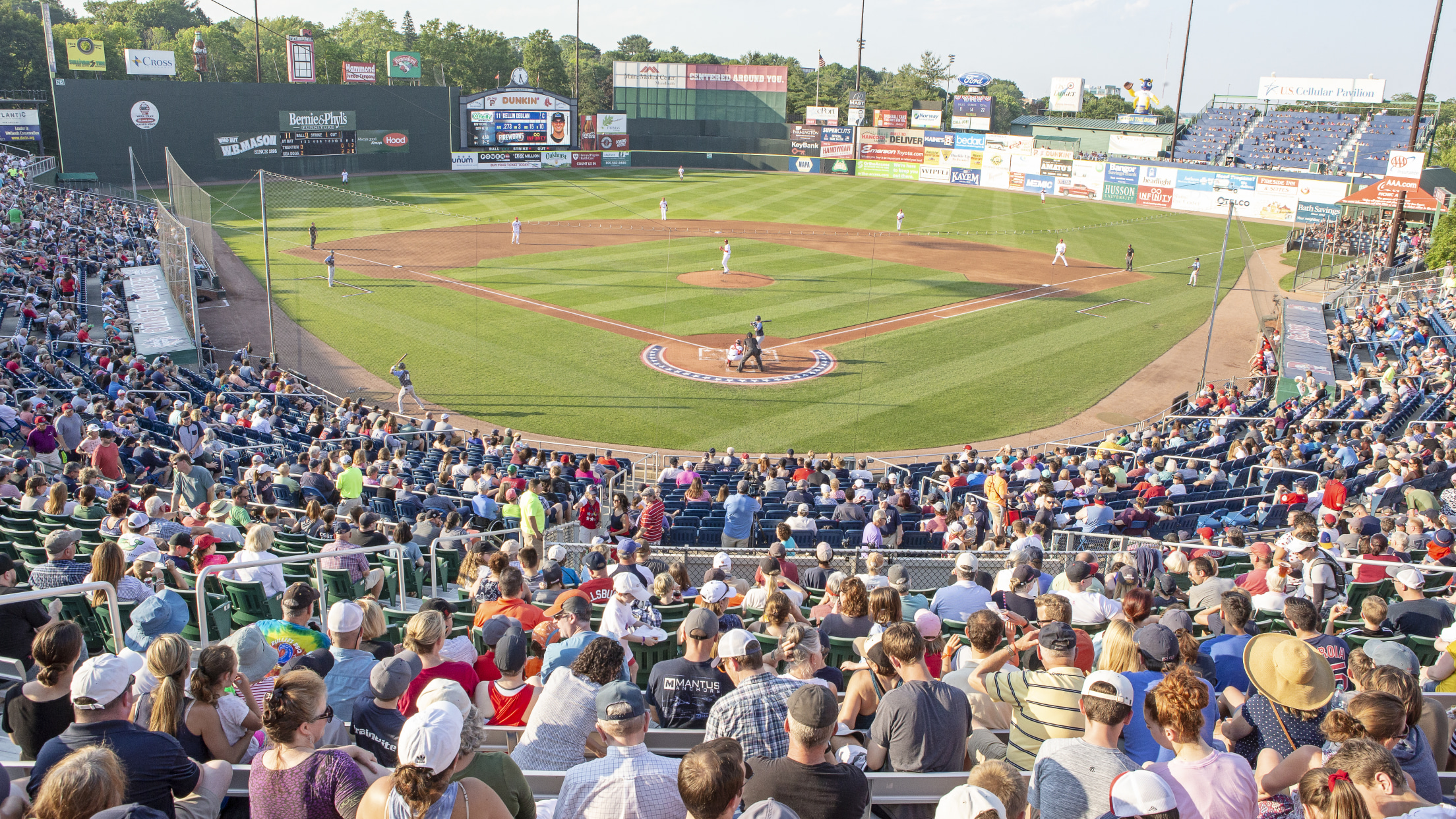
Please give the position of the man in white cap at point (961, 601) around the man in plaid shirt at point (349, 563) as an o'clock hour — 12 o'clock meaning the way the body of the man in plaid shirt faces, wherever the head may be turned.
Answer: The man in white cap is roughly at 3 o'clock from the man in plaid shirt.

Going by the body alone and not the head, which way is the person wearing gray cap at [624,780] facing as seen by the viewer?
away from the camera

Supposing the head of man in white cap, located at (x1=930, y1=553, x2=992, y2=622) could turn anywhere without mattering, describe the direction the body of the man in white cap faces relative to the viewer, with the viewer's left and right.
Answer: facing away from the viewer

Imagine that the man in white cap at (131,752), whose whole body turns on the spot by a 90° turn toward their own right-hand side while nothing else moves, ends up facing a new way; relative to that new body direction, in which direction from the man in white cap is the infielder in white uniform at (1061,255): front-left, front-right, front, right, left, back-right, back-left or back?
left

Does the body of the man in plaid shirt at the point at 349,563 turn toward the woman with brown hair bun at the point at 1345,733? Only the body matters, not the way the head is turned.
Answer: no

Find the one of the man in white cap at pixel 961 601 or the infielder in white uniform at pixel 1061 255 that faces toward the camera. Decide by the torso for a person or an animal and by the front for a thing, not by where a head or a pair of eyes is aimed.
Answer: the infielder in white uniform

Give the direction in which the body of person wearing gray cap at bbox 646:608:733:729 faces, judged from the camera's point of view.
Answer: away from the camera

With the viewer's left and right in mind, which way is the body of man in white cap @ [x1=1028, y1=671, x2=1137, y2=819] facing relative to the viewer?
facing away from the viewer

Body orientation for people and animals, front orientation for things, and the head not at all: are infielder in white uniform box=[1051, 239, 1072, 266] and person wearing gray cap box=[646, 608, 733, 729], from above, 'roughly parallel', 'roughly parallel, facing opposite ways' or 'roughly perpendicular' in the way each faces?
roughly parallel, facing opposite ways

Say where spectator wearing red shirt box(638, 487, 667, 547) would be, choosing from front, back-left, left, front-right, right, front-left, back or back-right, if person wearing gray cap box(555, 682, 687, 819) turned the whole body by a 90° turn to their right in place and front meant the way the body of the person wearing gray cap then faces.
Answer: left

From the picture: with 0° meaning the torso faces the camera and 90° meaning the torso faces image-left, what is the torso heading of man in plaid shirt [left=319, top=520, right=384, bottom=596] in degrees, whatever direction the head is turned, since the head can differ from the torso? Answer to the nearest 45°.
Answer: approximately 225°

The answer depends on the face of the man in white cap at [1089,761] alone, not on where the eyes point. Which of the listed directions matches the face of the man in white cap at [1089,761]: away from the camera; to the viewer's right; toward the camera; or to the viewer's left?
away from the camera

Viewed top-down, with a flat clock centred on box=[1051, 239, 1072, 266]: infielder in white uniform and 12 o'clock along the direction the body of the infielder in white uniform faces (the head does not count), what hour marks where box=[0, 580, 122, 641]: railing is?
The railing is roughly at 12 o'clock from the infielder in white uniform.

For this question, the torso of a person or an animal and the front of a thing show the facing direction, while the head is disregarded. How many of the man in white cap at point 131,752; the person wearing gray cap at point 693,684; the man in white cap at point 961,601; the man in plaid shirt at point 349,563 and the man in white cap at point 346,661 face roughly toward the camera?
0

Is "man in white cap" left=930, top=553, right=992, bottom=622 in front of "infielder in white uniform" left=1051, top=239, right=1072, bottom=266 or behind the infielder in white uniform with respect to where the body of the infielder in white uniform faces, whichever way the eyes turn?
in front

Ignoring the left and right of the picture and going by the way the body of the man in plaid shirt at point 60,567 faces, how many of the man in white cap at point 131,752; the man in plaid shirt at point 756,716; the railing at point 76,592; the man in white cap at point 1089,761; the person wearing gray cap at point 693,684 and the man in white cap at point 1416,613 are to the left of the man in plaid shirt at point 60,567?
0

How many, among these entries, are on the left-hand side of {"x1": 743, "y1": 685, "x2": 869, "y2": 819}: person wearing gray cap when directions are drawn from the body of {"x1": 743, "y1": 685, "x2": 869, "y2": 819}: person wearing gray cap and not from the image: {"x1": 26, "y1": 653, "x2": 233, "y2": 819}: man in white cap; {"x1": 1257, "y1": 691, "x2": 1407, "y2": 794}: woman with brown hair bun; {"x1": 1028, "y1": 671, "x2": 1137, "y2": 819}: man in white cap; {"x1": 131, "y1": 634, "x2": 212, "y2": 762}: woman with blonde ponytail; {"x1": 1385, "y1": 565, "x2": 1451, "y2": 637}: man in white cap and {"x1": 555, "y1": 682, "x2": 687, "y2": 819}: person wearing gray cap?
3

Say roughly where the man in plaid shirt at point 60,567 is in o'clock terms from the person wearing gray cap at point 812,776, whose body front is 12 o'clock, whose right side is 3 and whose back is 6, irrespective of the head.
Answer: The man in plaid shirt is roughly at 10 o'clock from the person wearing gray cap.
